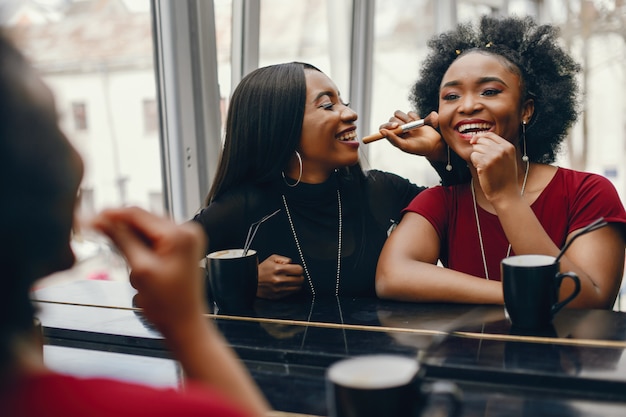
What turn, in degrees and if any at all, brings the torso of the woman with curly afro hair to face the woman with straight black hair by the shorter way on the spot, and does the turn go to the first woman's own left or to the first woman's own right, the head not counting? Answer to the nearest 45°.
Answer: approximately 90° to the first woman's own right

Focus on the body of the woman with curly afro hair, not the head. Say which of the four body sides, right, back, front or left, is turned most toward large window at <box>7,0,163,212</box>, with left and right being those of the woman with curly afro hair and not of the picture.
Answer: right

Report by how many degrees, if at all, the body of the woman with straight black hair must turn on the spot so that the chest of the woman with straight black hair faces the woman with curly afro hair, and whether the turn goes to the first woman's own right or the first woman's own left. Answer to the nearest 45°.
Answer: approximately 90° to the first woman's own left

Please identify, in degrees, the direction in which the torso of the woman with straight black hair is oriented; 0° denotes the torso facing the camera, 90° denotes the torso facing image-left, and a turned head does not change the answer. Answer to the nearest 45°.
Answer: approximately 0°

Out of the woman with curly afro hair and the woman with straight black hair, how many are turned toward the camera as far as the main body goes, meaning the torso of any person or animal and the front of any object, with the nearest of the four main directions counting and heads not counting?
2

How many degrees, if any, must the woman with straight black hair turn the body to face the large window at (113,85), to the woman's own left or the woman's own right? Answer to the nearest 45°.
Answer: approximately 135° to the woman's own right

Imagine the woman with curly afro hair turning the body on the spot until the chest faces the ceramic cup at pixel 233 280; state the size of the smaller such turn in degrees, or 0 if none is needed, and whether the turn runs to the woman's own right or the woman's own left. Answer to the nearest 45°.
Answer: approximately 45° to the woman's own right
